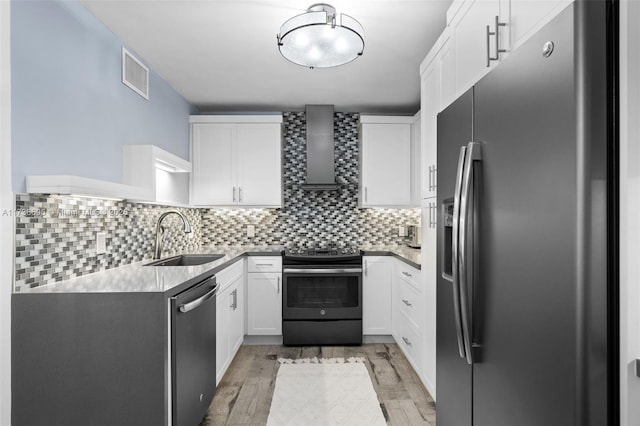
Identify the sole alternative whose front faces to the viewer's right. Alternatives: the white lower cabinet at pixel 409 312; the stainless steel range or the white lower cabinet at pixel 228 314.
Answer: the white lower cabinet at pixel 228 314

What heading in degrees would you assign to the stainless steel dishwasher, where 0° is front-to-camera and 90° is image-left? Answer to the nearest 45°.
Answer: approximately 315°

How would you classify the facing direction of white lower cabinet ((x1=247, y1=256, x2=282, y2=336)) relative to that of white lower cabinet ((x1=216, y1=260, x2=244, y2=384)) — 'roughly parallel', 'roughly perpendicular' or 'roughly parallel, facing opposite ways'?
roughly perpendicular

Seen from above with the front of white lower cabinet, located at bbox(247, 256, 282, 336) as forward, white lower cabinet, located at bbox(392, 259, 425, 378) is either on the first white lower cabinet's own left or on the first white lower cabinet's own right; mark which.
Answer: on the first white lower cabinet's own left

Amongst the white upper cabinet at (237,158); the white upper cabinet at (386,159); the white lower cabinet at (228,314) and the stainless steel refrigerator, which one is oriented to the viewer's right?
the white lower cabinet

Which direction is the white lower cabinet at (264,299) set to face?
toward the camera

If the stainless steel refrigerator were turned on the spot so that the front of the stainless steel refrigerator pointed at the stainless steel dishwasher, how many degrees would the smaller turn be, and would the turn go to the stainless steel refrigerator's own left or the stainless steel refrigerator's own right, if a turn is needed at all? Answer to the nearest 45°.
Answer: approximately 45° to the stainless steel refrigerator's own right

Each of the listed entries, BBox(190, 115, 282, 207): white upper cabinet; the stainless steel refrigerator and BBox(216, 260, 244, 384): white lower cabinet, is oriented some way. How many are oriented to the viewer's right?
1

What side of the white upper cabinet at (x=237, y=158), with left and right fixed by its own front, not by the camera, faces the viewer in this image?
front

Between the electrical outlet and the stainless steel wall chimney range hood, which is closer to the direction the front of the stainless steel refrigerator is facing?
the electrical outlet

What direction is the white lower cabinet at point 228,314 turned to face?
to the viewer's right

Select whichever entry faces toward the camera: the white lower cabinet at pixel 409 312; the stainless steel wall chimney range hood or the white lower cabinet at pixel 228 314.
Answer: the stainless steel wall chimney range hood

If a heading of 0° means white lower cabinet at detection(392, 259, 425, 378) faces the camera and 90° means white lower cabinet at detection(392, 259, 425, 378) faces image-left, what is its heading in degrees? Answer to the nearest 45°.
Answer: approximately 90°

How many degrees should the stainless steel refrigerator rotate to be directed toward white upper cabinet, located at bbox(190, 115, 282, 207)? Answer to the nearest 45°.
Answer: approximately 90° to its right

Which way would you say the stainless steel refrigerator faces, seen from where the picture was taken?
facing the viewer and to the left of the viewer
